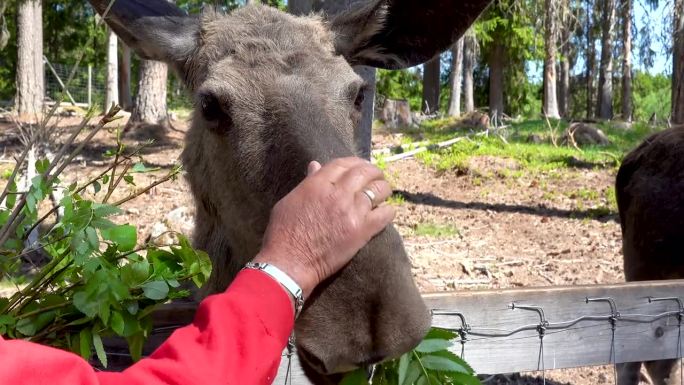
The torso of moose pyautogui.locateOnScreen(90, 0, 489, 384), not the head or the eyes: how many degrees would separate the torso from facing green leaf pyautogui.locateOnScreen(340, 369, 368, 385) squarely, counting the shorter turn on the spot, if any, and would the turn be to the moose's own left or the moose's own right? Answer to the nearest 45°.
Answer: approximately 45° to the moose's own right

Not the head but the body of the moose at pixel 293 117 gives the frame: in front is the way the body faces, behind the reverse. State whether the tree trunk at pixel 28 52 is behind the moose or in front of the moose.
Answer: behind

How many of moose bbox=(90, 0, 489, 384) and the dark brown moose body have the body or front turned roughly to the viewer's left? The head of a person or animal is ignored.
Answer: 0

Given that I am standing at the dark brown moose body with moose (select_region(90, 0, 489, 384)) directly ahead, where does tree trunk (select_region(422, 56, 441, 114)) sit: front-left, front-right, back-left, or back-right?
back-right

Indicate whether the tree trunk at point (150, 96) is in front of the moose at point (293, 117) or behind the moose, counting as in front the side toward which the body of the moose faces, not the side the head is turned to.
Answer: behind

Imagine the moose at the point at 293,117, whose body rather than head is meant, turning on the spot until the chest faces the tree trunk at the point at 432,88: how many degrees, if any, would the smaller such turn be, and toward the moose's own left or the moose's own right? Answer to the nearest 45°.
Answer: approximately 135° to the moose's own left

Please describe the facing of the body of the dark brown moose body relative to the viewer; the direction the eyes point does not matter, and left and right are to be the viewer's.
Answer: facing to the right of the viewer

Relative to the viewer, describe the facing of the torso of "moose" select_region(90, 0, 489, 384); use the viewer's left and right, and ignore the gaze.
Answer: facing the viewer and to the right of the viewer
